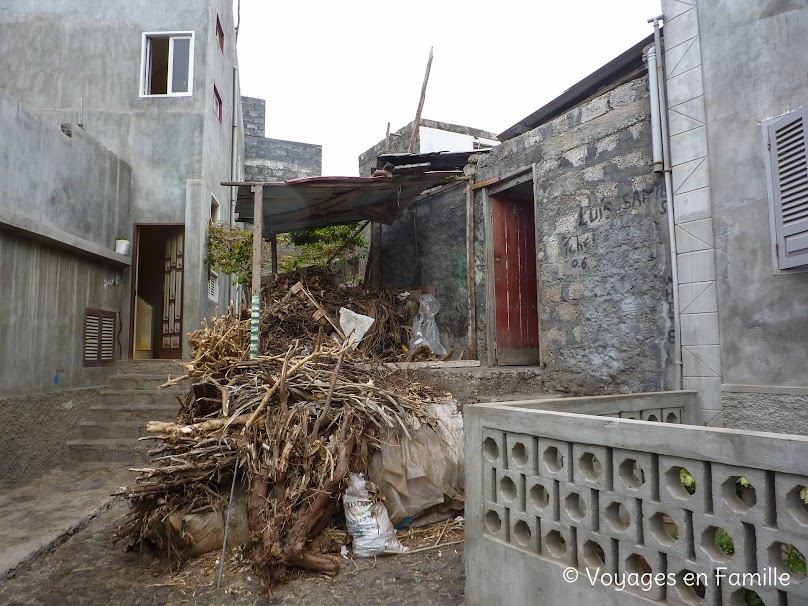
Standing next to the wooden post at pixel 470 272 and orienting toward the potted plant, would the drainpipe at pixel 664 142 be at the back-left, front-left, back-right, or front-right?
back-left

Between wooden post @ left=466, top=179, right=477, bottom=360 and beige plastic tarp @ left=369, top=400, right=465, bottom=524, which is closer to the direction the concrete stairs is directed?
the beige plastic tarp

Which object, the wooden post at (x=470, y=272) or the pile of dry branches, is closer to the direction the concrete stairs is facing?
the pile of dry branches

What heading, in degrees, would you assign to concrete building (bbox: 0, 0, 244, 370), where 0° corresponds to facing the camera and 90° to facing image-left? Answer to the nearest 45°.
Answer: approximately 0°

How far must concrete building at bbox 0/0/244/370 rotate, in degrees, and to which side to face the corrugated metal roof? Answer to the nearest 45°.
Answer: approximately 45° to its left

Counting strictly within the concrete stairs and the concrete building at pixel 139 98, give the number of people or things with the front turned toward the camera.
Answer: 2

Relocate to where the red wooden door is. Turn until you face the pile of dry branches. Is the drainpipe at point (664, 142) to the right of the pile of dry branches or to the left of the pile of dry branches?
left

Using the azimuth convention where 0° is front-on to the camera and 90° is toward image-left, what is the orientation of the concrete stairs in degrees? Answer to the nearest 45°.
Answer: approximately 0°
